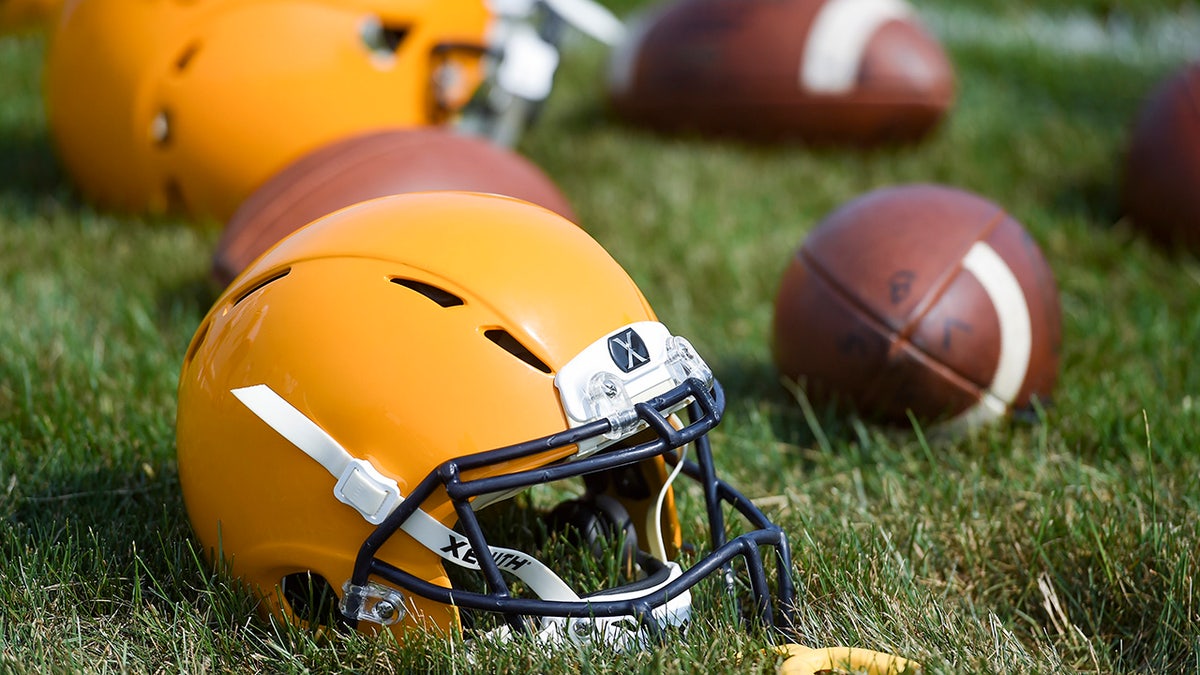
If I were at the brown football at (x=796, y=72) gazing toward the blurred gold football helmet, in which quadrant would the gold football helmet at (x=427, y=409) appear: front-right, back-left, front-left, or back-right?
front-left

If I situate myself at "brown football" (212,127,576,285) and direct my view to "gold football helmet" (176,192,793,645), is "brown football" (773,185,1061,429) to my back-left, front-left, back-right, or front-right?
front-left

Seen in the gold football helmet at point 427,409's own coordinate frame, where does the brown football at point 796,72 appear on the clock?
The brown football is roughly at 8 o'clock from the gold football helmet.

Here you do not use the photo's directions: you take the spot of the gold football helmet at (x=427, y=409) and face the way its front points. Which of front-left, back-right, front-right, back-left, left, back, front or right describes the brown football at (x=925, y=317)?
left

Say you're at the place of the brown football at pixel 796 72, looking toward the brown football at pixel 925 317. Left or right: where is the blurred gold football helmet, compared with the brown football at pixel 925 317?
right

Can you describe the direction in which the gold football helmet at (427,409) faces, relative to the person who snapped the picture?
facing the viewer and to the right of the viewer

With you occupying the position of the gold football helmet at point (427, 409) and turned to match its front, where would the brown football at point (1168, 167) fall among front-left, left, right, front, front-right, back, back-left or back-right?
left

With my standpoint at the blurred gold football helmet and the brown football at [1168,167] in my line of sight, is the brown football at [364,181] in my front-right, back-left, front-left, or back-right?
front-right

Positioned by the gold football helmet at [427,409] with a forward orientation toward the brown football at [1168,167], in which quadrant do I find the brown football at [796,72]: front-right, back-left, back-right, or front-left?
front-left

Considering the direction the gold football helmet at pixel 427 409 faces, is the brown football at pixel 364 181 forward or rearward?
rearward

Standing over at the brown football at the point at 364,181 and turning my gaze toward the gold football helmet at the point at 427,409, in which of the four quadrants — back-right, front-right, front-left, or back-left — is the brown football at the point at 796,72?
back-left

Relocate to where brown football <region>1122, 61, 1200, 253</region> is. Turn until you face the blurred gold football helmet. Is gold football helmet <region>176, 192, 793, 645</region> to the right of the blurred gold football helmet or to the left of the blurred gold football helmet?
left
